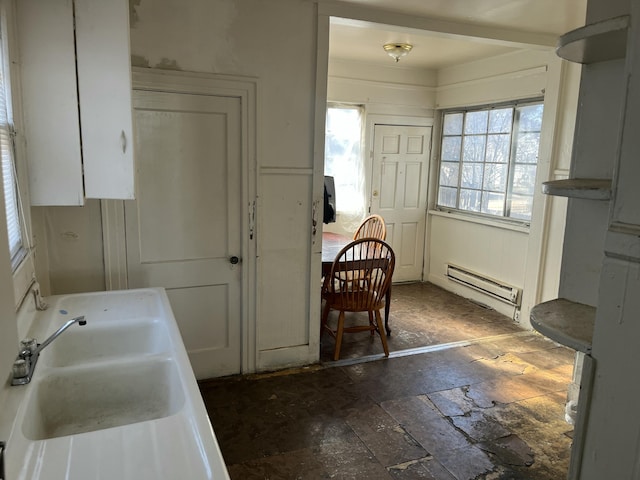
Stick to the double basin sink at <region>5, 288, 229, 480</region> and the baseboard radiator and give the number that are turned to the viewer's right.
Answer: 1

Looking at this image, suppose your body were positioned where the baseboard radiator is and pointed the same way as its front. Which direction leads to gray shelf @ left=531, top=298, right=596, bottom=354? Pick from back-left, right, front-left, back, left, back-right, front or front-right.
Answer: front-left

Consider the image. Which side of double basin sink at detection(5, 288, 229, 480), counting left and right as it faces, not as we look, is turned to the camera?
right

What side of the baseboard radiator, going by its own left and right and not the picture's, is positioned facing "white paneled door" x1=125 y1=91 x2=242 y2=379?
front

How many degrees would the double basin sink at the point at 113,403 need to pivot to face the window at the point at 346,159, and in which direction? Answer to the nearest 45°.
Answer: approximately 45° to its left

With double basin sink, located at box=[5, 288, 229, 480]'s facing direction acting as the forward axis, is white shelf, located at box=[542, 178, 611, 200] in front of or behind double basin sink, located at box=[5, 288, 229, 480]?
in front

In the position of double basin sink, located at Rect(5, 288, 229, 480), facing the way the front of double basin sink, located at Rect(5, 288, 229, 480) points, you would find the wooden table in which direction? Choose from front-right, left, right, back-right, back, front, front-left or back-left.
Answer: front-left

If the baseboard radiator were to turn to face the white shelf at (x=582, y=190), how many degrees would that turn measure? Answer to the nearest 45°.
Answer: approximately 45° to its left

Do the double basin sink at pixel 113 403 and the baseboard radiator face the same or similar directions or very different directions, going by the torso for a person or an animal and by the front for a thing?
very different directions

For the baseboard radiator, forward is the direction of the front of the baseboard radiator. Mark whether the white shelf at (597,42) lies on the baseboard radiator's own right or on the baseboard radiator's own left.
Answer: on the baseboard radiator's own left

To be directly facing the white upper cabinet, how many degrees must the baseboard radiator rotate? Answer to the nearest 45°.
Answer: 0° — it already faces it

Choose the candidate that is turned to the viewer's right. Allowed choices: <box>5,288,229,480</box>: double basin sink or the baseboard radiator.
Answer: the double basin sink
